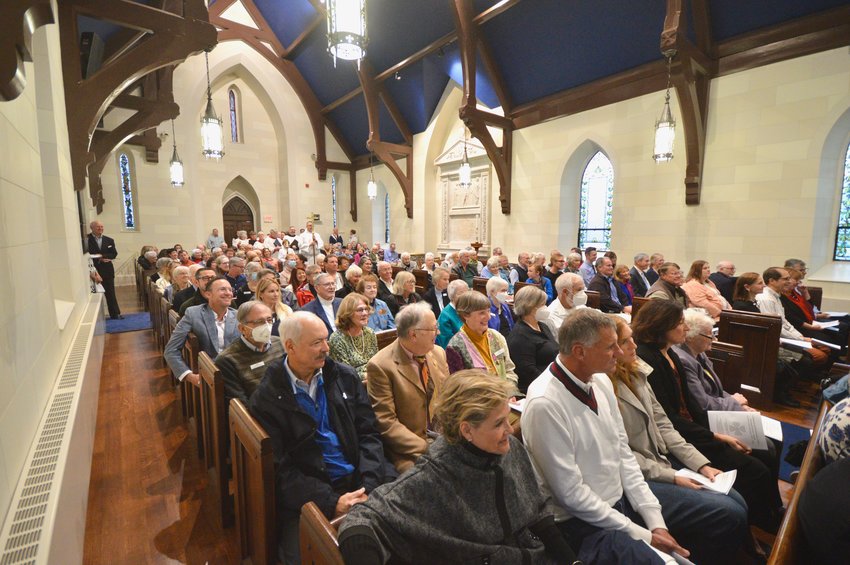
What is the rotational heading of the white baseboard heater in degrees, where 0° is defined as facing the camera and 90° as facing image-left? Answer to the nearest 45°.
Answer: approximately 270°

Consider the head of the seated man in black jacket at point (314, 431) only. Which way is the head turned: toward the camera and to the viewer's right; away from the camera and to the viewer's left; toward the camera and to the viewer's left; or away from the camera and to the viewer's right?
toward the camera and to the viewer's right

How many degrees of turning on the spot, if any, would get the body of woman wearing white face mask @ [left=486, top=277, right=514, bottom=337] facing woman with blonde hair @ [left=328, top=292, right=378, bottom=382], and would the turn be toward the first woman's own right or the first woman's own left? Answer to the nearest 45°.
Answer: approximately 90° to the first woman's own right

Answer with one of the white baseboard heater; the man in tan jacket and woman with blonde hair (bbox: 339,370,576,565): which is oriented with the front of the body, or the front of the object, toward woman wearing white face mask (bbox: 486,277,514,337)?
the white baseboard heater

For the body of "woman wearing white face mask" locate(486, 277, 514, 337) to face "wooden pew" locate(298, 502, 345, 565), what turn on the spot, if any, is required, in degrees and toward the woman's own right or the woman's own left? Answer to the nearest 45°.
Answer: approximately 45° to the woman's own right

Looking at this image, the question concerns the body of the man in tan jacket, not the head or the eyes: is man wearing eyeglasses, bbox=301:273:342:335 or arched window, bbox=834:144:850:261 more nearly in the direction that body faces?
the arched window

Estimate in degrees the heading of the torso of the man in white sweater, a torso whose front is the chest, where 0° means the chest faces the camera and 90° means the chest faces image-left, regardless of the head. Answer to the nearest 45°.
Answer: approximately 315°

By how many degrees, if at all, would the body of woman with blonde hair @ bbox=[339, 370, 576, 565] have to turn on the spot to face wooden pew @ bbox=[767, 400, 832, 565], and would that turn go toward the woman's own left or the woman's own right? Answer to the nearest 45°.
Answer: approximately 45° to the woman's own left

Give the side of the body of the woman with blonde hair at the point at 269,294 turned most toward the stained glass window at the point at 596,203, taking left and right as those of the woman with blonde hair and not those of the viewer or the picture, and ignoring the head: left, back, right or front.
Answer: left
